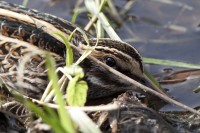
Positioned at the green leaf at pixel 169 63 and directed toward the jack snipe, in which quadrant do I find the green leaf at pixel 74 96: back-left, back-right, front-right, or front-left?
front-left

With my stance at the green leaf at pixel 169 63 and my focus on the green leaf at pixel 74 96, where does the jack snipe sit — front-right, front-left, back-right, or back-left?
front-right

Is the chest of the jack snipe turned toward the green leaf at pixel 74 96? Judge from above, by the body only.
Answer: no

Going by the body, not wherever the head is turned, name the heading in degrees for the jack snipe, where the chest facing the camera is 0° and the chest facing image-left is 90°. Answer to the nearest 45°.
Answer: approximately 270°

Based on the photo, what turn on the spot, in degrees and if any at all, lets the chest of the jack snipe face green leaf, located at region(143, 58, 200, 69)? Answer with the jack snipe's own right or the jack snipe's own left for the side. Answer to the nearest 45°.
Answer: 0° — it already faces it
